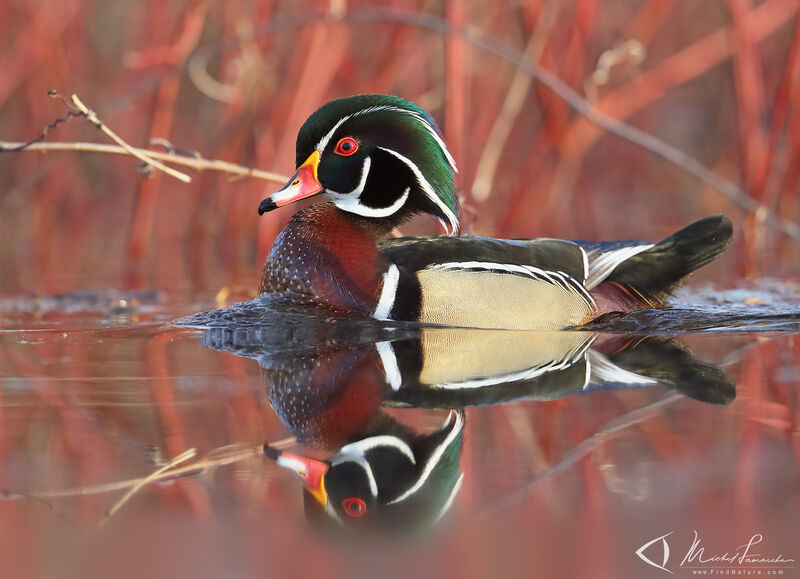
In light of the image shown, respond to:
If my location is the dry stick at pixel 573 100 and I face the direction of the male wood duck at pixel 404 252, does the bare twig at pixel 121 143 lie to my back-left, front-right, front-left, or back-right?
front-right

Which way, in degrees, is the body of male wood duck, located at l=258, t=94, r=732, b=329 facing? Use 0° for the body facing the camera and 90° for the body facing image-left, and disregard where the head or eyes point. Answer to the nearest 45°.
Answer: approximately 90°

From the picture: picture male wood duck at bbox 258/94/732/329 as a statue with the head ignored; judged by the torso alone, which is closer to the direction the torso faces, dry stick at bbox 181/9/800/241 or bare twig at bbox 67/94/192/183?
the bare twig

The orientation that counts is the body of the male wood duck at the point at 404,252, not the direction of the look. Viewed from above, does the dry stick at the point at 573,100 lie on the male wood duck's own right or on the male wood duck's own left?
on the male wood duck's own right

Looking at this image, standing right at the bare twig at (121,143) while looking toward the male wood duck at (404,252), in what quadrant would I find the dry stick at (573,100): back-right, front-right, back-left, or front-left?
front-left

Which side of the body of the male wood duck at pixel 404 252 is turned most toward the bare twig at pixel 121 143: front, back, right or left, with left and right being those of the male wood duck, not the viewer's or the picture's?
front
